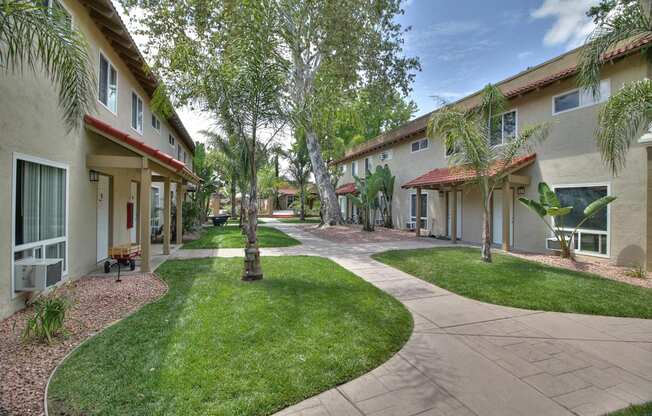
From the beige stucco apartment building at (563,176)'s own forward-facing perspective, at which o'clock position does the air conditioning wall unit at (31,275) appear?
The air conditioning wall unit is roughly at 12 o'clock from the beige stucco apartment building.

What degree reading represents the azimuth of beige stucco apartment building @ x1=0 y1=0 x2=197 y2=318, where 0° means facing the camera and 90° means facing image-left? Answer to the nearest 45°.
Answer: approximately 315°

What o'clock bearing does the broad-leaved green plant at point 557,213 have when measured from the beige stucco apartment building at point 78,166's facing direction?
The broad-leaved green plant is roughly at 11 o'clock from the beige stucco apartment building.

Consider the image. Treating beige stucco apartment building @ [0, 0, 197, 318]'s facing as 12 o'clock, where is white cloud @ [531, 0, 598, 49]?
The white cloud is roughly at 11 o'clock from the beige stucco apartment building.

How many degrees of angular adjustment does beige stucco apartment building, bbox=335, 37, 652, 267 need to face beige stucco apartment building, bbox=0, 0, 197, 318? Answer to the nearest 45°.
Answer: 0° — it already faces it

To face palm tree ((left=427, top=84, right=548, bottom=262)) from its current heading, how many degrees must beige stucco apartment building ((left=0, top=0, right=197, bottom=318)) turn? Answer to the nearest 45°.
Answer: approximately 45° to its left

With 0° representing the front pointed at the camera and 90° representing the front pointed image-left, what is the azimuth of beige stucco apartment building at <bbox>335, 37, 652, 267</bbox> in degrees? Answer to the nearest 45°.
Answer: approximately 45°
